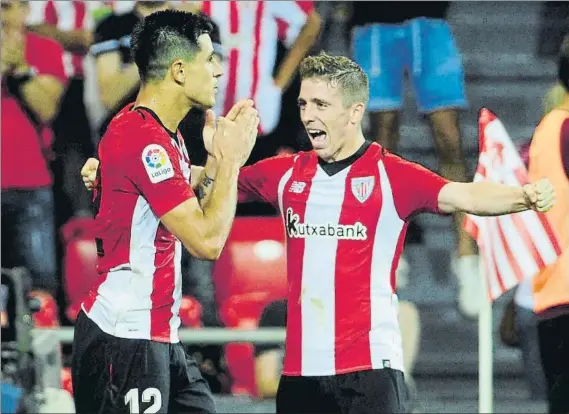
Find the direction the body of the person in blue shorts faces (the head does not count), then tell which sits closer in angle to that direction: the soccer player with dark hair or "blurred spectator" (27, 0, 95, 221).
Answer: the soccer player with dark hair

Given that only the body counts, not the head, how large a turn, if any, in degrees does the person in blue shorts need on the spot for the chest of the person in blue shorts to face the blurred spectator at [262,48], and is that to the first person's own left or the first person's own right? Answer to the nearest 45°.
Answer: approximately 90° to the first person's own right

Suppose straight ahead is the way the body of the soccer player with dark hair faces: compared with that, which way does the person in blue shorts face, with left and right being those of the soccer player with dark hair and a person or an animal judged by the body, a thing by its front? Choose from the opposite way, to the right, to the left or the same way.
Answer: to the right

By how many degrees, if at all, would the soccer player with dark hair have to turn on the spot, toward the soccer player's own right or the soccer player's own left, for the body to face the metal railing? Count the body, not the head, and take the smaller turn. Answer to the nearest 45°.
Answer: approximately 90° to the soccer player's own left

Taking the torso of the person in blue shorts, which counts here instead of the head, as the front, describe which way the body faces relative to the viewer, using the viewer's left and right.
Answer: facing the viewer

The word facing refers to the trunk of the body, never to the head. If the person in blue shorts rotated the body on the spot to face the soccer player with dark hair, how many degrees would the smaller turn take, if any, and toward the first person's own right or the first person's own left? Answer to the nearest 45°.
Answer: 0° — they already face them

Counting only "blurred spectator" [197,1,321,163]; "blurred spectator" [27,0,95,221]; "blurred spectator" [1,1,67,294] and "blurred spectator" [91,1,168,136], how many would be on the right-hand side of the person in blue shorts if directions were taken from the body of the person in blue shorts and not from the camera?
4

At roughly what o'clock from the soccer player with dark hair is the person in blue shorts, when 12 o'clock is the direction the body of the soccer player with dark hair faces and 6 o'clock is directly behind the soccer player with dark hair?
The person in blue shorts is roughly at 10 o'clock from the soccer player with dark hair.

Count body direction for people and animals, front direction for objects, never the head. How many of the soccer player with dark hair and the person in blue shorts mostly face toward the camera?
1

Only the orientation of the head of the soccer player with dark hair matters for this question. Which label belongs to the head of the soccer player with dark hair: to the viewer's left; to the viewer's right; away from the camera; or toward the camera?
to the viewer's right

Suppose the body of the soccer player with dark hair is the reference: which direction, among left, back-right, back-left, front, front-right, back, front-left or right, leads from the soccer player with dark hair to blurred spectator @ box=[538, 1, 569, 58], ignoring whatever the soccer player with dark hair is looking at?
front-left

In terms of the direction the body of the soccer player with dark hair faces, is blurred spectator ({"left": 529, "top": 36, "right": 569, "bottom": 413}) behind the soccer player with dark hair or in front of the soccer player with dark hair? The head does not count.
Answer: in front

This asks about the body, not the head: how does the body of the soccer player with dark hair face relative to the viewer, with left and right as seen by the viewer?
facing to the right of the viewer

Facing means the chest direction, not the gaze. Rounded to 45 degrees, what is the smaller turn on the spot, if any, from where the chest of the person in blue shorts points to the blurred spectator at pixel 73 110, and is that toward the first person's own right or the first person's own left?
approximately 90° to the first person's own right

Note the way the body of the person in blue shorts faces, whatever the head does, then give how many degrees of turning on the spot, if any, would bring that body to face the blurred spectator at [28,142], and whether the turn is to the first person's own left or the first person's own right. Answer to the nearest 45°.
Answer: approximately 90° to the first person's own right

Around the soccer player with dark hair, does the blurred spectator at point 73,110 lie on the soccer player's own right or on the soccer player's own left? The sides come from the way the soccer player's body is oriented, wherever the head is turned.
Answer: on the soccer player's own left
